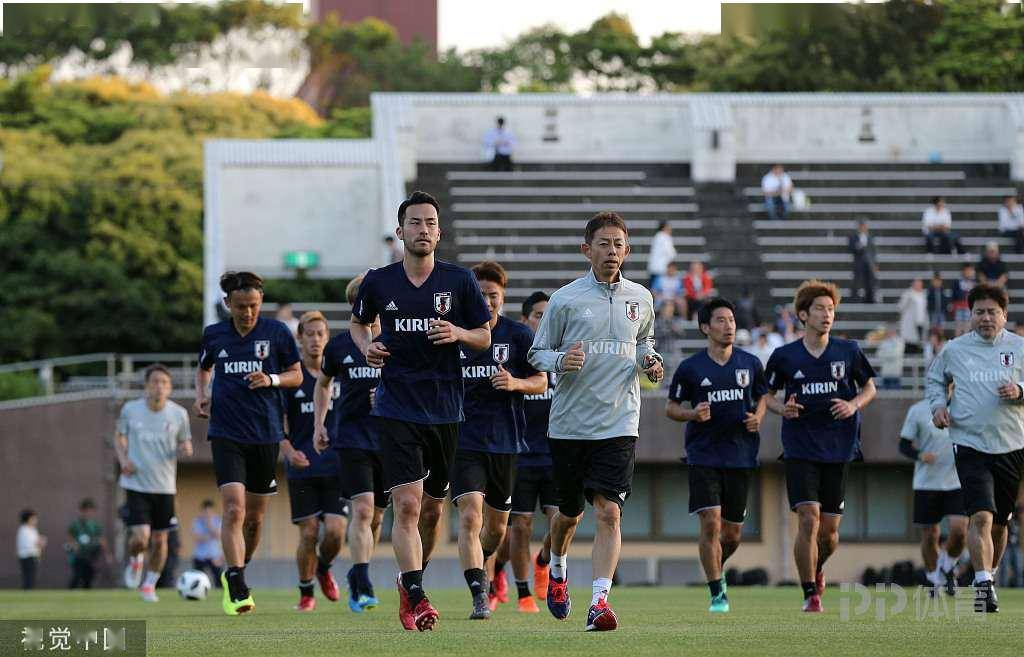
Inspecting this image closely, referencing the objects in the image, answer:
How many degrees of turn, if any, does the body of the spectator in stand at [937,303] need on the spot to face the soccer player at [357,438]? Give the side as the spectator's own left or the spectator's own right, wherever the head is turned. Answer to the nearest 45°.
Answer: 0° — they already face them

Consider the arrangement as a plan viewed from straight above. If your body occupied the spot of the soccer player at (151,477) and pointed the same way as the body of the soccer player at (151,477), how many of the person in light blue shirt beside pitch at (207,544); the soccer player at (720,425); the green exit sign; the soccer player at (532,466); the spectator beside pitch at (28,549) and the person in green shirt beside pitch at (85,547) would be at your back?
4

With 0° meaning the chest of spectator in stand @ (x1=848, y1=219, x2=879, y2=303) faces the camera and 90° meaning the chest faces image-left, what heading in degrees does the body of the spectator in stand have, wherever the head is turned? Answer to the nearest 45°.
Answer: approximately 0°

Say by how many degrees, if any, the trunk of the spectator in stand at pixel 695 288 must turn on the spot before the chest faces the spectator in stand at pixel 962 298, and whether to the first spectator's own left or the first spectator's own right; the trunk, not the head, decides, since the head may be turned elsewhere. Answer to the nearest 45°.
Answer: approximately 90° to the first spectator's own left

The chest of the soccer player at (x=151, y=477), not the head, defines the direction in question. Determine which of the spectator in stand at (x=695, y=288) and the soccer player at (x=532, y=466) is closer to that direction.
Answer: the soccer player

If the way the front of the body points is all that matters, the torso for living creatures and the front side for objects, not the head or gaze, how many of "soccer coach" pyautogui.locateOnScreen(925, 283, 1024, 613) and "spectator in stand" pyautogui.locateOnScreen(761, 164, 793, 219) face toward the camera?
2

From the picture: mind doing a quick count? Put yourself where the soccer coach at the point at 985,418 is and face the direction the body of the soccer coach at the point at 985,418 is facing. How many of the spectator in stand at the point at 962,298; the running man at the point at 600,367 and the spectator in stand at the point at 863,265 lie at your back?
2
